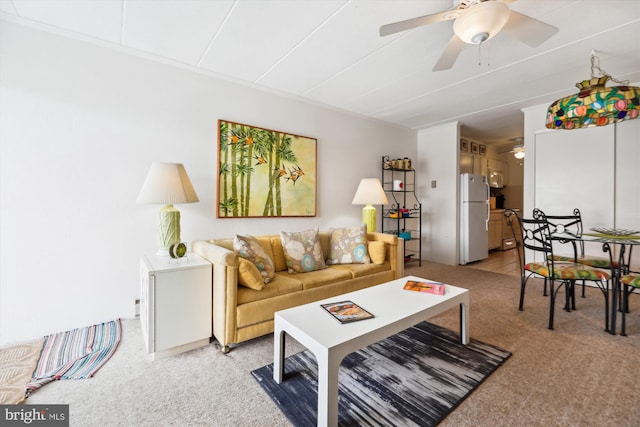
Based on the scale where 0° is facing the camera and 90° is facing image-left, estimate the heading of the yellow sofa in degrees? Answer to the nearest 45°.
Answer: approximately 315°

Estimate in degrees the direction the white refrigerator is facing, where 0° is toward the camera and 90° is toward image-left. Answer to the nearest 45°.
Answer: approximately 315°

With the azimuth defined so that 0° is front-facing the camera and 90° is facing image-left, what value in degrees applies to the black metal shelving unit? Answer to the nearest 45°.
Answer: approximately 315°

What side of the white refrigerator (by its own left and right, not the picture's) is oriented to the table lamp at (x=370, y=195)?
right

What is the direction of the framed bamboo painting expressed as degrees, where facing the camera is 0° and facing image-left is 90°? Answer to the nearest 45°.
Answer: approximately 315°

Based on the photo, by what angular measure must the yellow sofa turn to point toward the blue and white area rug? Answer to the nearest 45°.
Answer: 0° — it already faces it

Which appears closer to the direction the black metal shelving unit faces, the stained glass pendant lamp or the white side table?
the stained glass pendant lamp
